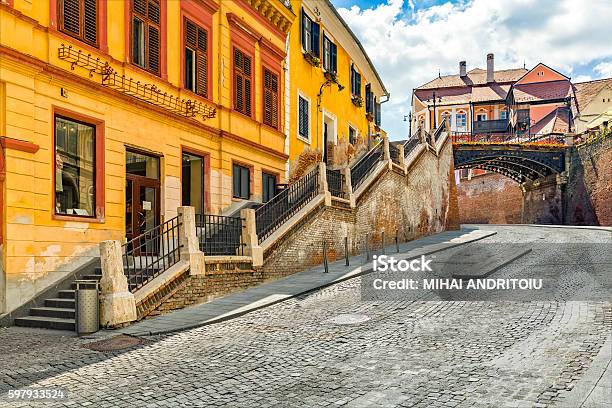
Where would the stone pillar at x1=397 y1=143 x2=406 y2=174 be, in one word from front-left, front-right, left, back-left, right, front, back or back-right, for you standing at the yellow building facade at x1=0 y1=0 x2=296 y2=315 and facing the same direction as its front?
left

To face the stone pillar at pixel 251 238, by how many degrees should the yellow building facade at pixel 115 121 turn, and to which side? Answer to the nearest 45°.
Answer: approximately 45° to its left

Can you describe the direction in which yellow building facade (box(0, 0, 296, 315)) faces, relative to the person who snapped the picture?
facing the viewer and to the right of the viewer

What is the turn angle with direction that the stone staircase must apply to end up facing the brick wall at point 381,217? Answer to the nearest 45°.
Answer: approximately 180°

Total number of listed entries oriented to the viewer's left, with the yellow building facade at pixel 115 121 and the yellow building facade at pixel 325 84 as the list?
0

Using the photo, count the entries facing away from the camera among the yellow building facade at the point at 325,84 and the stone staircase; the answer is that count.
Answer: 0

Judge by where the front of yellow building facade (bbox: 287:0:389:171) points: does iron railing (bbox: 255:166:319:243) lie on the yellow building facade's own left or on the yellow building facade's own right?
on the yellow building facade's own right

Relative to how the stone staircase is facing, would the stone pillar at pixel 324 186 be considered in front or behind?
behind

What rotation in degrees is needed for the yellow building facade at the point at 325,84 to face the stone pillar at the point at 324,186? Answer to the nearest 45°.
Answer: approximately 45° to its right

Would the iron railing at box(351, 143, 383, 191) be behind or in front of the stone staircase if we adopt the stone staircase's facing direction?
behind

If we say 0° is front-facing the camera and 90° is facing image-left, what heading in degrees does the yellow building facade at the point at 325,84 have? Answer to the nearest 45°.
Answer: approximately 315°
